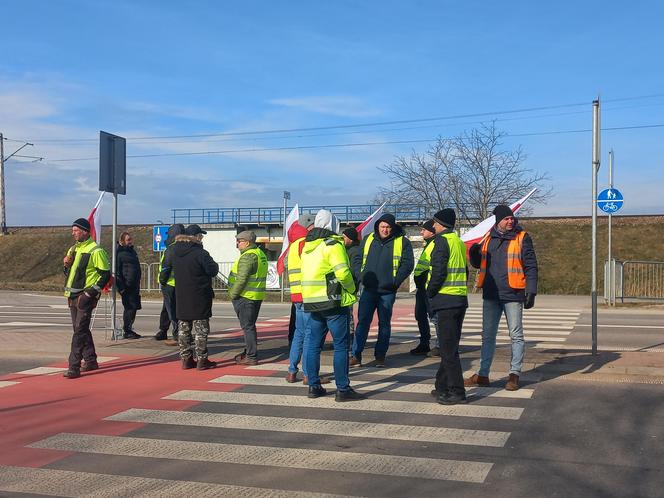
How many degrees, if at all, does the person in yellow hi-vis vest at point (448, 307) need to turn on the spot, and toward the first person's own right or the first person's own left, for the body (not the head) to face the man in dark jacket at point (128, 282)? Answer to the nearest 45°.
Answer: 0° — they already face them

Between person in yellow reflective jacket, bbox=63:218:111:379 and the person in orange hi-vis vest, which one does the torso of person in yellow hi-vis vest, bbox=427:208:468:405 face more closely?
the person in yellow reflective jacket

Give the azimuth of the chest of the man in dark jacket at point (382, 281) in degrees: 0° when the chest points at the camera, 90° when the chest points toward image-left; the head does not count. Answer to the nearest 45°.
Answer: approximately 0°

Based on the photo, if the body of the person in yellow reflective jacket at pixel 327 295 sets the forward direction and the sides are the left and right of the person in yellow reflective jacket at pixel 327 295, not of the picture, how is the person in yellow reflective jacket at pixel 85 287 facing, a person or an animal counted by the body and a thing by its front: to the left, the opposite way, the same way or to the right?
the opposite way

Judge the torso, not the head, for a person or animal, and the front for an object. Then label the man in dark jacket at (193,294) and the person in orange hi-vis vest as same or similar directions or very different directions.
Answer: very different directions

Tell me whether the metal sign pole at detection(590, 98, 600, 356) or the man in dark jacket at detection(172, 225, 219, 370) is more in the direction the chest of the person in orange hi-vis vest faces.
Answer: the man in dark jacket

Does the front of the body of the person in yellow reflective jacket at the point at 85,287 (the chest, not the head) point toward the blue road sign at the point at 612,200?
no

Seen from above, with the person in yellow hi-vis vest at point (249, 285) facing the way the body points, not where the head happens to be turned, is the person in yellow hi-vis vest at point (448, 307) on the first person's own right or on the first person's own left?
on the first person's own left

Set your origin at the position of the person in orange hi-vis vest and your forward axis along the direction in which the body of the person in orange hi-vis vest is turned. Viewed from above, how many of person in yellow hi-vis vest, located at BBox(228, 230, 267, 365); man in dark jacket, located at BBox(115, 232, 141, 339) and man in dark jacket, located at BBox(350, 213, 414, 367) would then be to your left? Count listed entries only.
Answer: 0

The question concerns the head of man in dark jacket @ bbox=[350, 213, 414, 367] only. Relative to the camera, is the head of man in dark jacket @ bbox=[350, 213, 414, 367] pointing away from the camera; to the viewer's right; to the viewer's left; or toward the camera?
toward the camera

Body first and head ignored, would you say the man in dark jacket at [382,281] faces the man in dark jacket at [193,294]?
no

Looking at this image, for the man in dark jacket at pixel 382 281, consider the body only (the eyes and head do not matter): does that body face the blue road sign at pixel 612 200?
no

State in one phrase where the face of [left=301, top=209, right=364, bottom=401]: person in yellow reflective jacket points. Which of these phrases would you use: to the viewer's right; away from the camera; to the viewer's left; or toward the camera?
away from the camera

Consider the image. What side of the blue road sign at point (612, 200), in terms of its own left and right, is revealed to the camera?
front

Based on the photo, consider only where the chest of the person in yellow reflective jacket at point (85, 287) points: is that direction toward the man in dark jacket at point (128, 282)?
no

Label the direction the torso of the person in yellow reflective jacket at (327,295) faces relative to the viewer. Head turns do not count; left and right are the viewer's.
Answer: facing away from the viewer and to the right of the viewer
